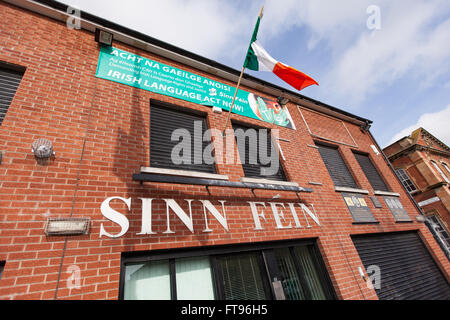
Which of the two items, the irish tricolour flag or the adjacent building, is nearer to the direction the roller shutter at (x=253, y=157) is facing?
the irish tricolour flag

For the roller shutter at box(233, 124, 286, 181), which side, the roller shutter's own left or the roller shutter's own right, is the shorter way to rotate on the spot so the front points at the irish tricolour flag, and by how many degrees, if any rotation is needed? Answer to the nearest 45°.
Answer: approximately 45° to the roller shutter's own left

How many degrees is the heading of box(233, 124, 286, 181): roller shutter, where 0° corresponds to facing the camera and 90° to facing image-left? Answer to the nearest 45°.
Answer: approximately 0°

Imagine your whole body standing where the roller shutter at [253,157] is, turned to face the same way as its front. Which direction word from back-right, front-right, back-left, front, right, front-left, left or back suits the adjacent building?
back-left

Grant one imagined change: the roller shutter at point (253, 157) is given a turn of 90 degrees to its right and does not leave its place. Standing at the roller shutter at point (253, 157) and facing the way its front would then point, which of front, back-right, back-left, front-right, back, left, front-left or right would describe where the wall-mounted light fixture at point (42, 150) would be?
front-left
